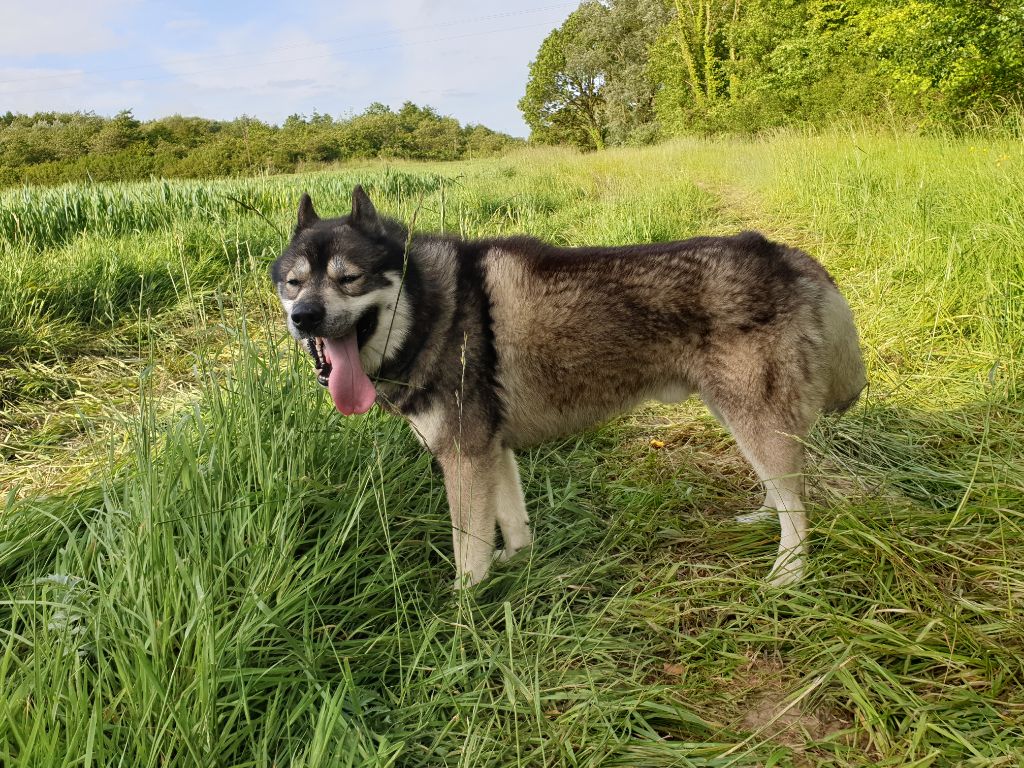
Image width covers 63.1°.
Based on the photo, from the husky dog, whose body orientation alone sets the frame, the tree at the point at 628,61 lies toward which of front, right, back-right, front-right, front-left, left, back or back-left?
right

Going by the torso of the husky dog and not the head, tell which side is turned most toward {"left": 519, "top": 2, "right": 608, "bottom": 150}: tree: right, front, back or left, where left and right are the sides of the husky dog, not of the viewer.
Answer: right

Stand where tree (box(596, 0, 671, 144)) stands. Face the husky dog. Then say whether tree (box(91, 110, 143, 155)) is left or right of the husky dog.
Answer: right

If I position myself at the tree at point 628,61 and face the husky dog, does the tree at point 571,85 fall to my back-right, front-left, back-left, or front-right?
back-right

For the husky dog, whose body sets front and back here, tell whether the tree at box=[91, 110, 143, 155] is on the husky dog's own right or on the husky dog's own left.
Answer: on the husky dog's own right

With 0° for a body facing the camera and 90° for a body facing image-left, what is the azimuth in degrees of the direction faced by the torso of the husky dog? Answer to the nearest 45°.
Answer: approximately 90°
